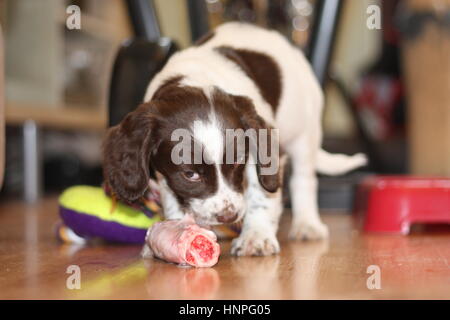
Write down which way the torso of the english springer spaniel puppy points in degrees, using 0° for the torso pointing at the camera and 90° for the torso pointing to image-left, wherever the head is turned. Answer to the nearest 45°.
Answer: approximately 45°

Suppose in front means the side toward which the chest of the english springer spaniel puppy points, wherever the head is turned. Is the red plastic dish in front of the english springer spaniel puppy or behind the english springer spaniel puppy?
behind
